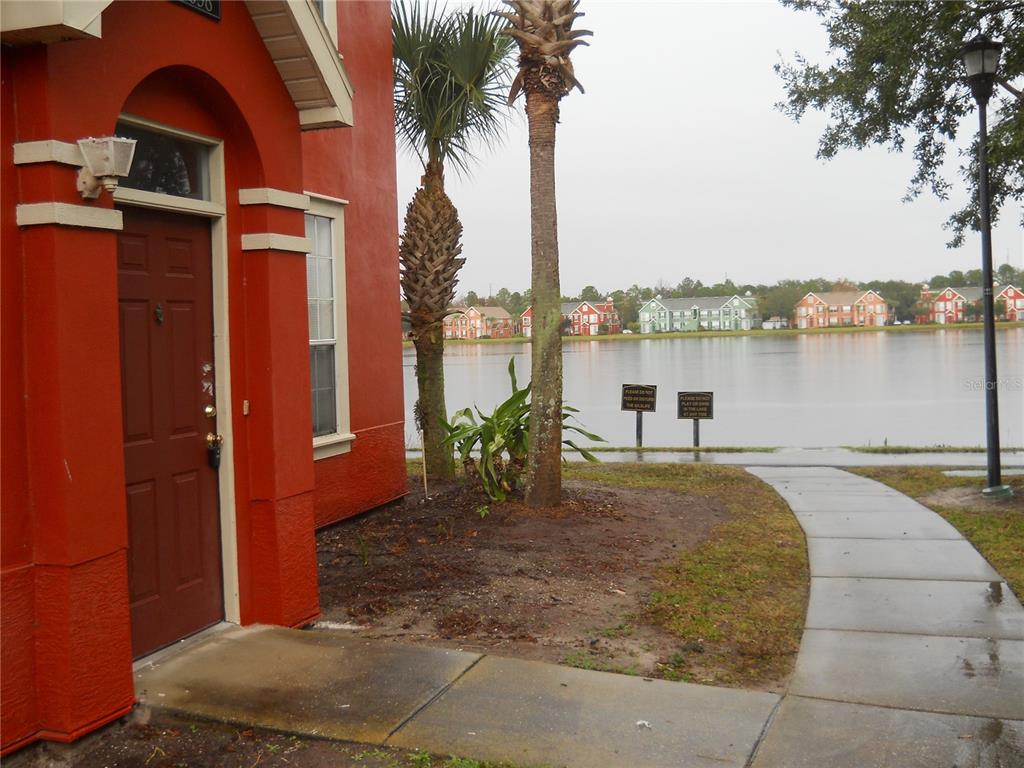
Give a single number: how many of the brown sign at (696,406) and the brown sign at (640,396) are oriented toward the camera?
2

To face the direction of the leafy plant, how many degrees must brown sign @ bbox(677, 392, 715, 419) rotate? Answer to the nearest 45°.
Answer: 0° — it already faces it

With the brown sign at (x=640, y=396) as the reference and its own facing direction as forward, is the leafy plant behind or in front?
in front

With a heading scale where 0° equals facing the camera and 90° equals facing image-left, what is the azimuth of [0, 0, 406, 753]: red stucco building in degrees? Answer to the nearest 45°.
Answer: approximately 315°

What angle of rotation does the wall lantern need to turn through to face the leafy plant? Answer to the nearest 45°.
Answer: approximately 90° to its left

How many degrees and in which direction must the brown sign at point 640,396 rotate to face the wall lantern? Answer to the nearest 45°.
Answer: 0° — it already faces it

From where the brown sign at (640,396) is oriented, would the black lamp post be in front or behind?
in front

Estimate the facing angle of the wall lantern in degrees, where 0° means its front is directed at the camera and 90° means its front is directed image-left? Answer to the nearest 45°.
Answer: approximately 315°

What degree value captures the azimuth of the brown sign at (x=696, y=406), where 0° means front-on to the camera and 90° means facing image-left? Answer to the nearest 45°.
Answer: approximately 0°

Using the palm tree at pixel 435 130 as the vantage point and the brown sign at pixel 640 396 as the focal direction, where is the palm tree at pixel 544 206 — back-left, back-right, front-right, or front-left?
back-right

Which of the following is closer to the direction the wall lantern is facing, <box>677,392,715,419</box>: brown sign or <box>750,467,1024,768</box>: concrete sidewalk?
the concrete sidewalk
